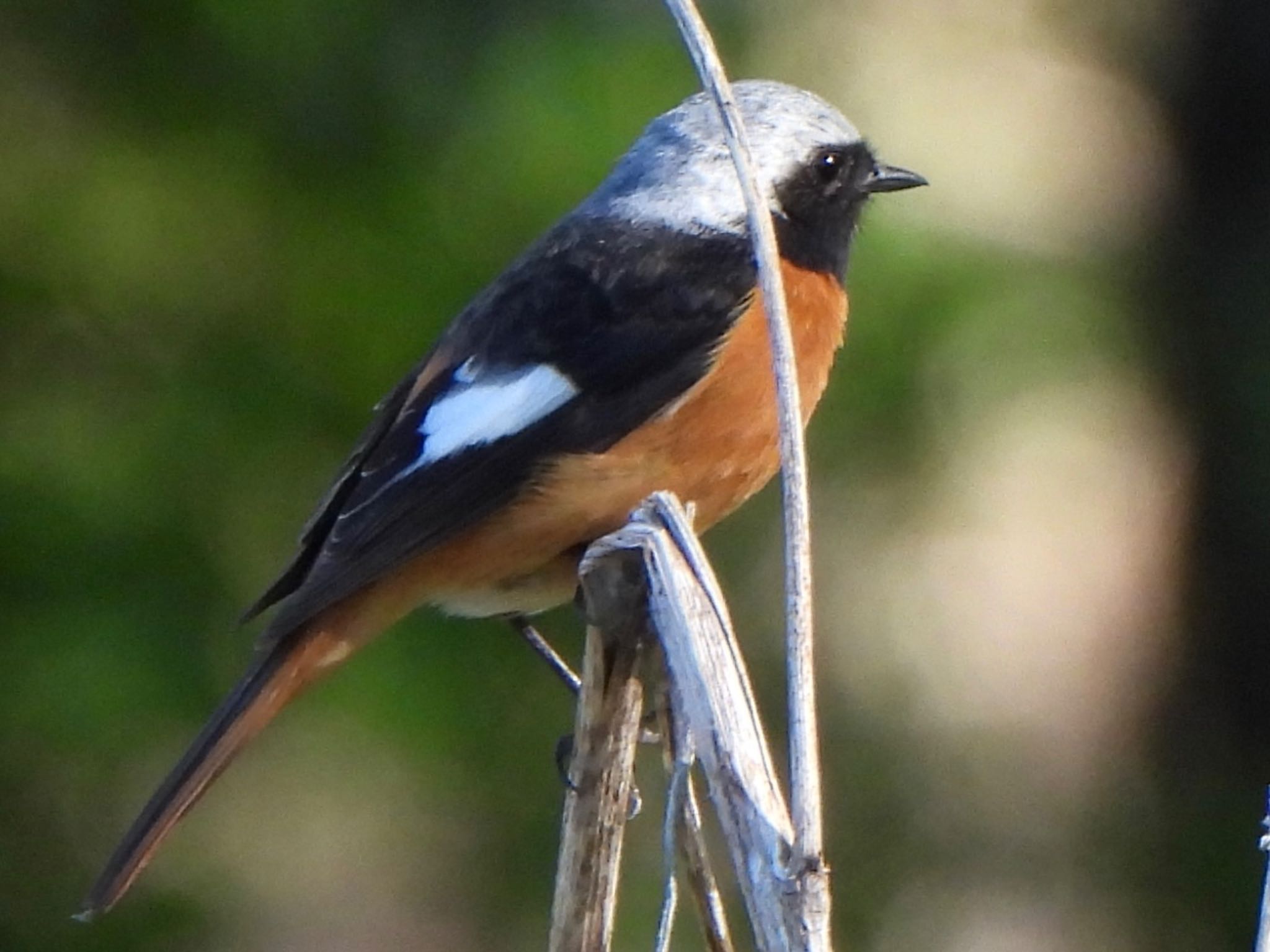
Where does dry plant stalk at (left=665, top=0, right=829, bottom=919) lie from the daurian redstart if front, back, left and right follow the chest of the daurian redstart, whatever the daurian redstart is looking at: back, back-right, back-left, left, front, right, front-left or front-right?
right

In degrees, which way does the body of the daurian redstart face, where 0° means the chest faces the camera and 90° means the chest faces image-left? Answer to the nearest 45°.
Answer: approximately 270°
